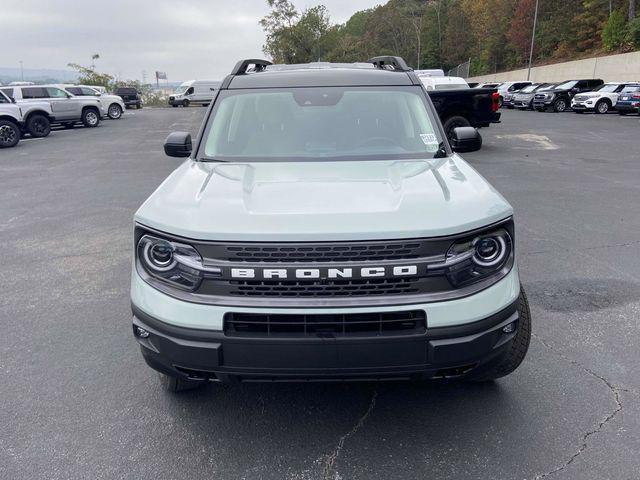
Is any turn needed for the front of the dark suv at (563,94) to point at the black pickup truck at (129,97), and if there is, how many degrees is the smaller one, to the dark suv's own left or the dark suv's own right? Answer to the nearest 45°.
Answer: approximately 45° to the dark suv's own right

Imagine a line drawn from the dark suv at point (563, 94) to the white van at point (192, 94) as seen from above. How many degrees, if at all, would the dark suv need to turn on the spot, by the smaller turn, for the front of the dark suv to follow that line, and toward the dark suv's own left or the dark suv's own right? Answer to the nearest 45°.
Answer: approximately 45° to the dark suv's own right

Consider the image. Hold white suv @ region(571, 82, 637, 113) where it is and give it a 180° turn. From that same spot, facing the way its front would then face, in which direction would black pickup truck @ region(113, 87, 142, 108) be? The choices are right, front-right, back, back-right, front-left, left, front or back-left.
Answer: back-left

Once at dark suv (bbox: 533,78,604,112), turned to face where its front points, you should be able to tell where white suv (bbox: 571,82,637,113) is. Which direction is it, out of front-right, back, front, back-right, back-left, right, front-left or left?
left

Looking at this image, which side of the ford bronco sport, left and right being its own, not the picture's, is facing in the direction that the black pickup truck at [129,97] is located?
back
